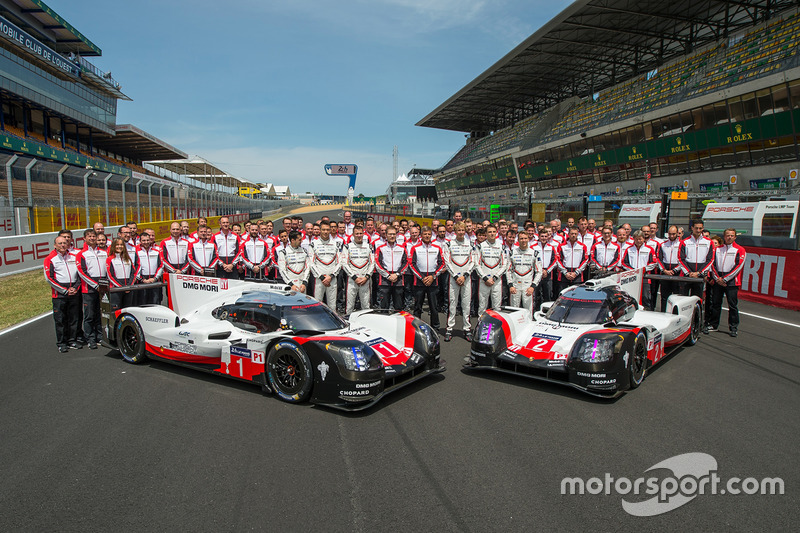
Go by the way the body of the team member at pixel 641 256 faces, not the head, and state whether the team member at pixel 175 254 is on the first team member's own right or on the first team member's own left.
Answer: on the first team member's own right

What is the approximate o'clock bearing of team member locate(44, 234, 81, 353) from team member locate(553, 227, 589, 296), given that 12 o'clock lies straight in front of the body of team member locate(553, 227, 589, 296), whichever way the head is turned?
team member locate(44, 234, 81, 353) is roughly at 2 o'clock from team member locate(553, 227, 589, 296).

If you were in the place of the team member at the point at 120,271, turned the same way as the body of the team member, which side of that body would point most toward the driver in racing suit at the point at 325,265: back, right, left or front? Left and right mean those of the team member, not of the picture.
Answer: left

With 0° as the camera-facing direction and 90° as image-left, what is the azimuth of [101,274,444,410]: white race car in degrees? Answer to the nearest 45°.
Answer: approximately 315°

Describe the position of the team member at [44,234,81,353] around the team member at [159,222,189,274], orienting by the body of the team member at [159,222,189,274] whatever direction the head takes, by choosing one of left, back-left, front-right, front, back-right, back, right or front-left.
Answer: front-right

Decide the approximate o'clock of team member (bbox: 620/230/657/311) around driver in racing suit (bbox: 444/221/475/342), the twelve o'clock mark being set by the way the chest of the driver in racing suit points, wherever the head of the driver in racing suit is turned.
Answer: The team member is roughly at 8 o'clock from the driver in racing suit.

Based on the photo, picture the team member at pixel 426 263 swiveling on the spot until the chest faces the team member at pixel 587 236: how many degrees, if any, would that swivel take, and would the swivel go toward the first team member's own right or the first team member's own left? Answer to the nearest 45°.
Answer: approximately 135° to the first team member's own left

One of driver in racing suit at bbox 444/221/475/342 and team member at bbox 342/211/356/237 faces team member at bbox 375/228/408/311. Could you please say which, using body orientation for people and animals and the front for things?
team member at bbox 342/211/356/237

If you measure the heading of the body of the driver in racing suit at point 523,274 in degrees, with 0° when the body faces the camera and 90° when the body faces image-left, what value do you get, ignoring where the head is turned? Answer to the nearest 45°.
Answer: approximately 0°

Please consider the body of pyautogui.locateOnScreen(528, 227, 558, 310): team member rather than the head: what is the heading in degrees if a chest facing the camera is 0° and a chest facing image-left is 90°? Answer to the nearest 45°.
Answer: approximately 0°

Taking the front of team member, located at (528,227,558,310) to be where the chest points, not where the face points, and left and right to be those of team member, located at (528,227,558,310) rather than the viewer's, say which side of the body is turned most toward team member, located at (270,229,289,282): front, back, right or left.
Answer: right

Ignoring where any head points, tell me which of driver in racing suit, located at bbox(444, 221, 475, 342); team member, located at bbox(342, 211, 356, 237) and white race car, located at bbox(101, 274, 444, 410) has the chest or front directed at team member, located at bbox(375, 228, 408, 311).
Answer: team member, located at bbox(342, 211, 356, 237)

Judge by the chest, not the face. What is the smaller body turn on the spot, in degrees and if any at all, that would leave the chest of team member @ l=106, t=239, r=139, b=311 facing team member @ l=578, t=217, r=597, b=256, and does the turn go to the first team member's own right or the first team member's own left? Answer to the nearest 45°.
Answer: approximately 90° to the first team member's own left
